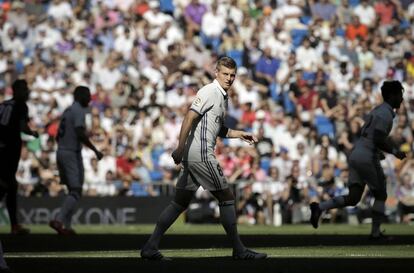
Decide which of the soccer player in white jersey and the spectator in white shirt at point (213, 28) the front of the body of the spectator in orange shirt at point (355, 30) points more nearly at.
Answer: the soccer player in white jersey

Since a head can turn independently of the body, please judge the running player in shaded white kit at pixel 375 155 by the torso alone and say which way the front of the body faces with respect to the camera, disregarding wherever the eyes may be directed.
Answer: to the viewer's right

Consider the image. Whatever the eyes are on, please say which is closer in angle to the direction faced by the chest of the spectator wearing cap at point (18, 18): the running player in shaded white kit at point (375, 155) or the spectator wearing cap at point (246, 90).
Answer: the running player in shaded white kit

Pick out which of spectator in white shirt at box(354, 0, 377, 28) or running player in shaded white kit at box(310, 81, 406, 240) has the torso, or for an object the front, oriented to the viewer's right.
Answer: the running player in shaded white kit

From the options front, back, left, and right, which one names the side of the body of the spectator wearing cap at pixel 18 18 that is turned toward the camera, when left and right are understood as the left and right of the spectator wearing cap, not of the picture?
front

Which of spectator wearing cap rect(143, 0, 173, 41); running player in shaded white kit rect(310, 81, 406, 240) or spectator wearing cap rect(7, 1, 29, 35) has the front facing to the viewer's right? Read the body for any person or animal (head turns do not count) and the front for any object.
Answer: the running player in shaded white kit

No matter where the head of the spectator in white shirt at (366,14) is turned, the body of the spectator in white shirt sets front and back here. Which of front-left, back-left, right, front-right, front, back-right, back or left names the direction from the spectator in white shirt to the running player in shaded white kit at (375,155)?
front

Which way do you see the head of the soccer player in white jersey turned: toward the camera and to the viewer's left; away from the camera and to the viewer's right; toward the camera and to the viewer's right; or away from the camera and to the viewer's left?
toward the camera and to the viewer's right

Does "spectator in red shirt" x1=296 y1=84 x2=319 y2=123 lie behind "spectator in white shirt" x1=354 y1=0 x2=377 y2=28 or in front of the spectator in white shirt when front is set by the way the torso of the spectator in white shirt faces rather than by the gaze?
in front

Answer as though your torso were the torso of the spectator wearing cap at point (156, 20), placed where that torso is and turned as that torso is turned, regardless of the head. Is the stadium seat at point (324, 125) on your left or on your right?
on your left

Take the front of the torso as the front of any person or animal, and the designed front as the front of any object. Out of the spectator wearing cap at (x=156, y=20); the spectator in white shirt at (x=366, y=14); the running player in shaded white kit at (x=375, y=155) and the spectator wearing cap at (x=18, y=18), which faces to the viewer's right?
the running player in shaded white kit

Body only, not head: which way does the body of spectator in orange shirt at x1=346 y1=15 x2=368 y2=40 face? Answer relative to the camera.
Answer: toward the camera

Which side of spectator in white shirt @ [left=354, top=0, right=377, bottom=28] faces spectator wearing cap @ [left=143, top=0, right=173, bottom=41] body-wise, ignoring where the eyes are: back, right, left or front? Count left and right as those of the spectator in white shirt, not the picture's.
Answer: right

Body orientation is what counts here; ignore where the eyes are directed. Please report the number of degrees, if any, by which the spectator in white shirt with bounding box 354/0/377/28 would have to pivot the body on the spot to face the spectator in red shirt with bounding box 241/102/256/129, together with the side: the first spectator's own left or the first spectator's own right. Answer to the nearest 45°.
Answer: approximately 45° to the first spectator's own right

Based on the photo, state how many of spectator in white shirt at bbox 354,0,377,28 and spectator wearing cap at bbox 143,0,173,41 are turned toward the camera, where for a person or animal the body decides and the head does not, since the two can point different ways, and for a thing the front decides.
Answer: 2
